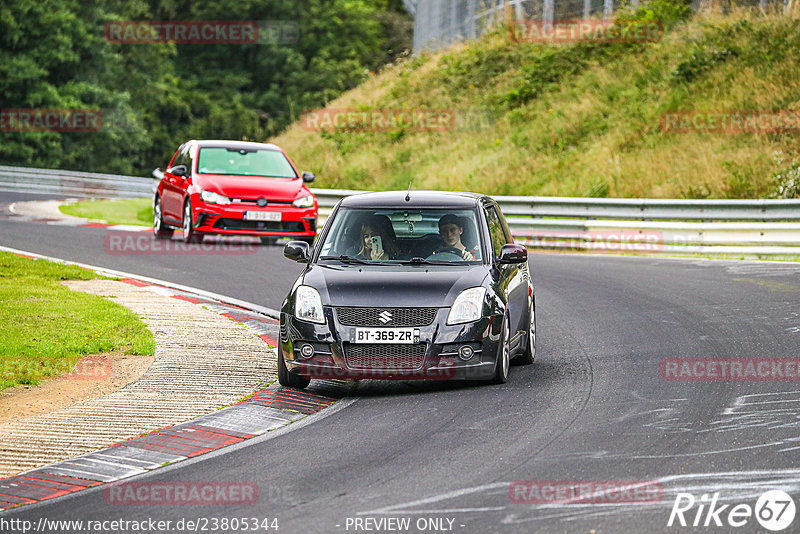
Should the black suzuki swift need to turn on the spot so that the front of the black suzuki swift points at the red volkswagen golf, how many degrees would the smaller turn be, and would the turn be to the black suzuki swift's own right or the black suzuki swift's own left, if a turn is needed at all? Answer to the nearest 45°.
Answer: approximately 180°

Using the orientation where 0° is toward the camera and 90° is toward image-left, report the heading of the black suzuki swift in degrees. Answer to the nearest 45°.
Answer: approximately 0°
